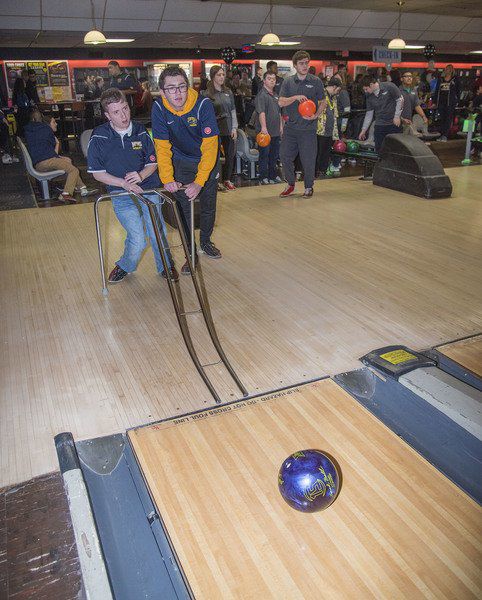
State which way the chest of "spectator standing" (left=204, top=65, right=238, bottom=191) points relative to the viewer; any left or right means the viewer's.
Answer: facing the viewer and to the right of the viewer

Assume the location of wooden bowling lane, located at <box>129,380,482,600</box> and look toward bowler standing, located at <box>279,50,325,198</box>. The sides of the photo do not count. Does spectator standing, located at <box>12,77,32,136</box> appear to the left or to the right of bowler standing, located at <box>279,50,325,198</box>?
left

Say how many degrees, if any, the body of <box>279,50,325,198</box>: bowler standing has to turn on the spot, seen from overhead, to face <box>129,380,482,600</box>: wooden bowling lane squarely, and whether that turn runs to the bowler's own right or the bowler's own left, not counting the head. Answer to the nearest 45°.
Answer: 0° — they already face it

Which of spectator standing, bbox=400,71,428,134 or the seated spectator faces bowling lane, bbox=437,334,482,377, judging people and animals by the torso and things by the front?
the spectator standing

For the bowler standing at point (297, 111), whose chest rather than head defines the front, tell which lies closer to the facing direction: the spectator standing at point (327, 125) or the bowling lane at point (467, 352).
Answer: the bowling lane

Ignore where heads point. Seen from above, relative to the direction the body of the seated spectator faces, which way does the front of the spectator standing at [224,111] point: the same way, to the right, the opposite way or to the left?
to the right

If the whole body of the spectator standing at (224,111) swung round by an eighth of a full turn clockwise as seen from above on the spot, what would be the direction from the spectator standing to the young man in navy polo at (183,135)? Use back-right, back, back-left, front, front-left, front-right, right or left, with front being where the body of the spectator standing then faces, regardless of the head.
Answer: front

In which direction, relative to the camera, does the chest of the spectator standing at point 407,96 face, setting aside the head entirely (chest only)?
toward the camera

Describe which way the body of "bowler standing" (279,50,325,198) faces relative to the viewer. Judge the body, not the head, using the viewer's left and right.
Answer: facing the viewer

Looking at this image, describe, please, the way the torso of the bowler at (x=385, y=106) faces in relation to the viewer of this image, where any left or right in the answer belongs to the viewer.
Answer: facing the viewer and to the left of the viewer

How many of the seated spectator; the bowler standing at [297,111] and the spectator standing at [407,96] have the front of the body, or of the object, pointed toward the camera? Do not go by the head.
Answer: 2

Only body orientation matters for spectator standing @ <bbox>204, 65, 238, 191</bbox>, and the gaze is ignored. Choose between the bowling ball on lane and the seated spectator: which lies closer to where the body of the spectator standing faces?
the bowling ball on lane

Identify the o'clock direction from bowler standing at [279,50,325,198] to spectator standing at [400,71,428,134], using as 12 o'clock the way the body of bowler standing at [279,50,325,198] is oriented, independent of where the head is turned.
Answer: spectator standing at [400,71,428,134] is roughly at 7 o'clock from bowler standing at [279,50,325,198].
